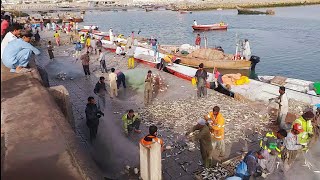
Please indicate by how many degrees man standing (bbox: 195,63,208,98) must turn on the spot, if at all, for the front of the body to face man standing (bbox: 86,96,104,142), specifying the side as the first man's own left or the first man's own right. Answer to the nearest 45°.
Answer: approximately 45° to the first man's own right

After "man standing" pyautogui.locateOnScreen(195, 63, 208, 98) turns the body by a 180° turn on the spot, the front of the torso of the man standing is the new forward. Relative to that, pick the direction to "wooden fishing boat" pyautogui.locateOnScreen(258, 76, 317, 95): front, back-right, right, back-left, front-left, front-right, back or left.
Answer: front-right
